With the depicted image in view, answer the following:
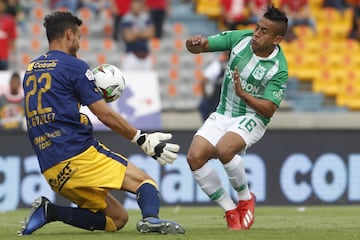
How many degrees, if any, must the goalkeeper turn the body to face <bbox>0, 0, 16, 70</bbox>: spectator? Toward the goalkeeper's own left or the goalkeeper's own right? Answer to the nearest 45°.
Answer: approximately 45° to the goalkeeper's own left

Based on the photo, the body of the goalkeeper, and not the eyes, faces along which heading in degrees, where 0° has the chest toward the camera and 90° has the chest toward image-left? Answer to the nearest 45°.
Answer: approximately 225°

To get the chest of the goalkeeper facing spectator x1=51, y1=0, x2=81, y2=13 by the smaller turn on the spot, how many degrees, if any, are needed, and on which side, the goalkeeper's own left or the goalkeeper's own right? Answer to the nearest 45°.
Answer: approximately 45° to the goalkeeper's own left

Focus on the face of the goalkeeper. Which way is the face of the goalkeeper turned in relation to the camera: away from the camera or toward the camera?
away from the camera

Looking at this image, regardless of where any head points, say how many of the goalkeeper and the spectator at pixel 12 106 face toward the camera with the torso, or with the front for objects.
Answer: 1

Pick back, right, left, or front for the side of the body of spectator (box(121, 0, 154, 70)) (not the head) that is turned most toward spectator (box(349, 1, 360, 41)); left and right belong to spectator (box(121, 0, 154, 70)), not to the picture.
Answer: left

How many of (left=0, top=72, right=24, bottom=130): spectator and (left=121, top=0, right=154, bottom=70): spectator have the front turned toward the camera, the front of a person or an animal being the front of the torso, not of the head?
2

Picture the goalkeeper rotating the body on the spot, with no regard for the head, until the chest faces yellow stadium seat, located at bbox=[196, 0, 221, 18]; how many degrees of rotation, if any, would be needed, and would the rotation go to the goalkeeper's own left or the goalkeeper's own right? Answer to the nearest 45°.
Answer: approximately 45° to the goalkeeper's own left

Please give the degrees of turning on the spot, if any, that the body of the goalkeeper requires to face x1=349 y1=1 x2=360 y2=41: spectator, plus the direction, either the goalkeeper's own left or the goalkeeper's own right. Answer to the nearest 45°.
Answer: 0° — they already face them
